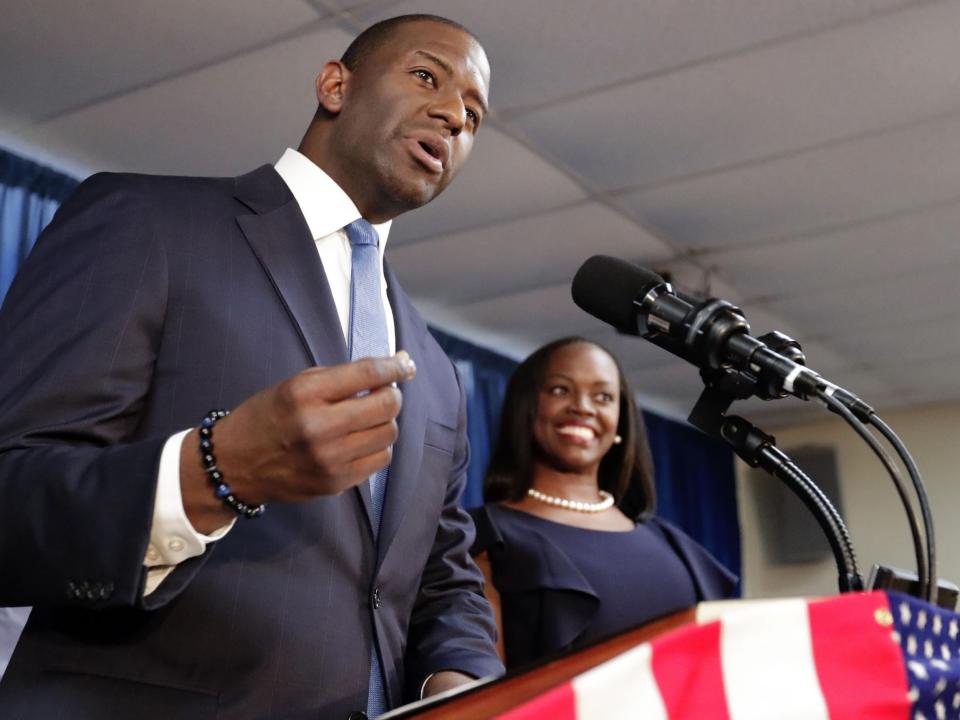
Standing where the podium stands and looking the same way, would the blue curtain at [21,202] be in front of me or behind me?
behind

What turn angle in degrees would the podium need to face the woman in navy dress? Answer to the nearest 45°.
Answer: approximately 135° to its left

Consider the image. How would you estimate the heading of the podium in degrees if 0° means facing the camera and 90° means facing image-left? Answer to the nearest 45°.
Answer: approximately 315°

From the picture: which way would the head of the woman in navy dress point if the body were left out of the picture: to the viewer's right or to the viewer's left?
to the viewer's left

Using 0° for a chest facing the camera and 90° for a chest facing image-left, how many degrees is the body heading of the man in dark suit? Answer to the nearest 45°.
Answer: approximately 315°

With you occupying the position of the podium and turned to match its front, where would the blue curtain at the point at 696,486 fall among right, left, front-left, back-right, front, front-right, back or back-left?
back-left
